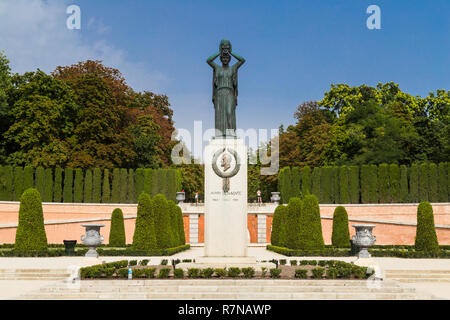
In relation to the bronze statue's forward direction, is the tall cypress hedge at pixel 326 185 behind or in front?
behind

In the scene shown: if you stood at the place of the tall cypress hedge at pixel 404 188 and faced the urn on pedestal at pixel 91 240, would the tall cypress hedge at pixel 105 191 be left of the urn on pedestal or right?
right

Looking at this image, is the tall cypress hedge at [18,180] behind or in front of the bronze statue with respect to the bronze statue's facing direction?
behind

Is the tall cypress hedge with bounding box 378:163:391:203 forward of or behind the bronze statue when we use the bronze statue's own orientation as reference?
behind

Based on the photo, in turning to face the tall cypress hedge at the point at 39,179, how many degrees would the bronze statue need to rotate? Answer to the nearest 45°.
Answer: approximately 135° to its right

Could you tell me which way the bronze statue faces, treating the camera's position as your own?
facing the viewer

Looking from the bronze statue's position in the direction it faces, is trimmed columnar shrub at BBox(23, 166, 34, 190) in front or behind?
behind

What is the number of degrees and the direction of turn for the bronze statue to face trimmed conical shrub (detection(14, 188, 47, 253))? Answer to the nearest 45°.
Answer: approximately 135° to its right

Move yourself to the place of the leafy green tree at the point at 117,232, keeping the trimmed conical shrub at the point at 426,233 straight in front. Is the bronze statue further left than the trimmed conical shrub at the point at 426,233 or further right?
right

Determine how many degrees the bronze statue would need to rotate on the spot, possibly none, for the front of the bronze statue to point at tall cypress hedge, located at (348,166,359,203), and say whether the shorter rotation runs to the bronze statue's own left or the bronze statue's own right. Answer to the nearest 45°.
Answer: approximately 180°

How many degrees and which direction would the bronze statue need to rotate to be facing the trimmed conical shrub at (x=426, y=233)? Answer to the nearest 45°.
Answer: approximately 135° to its left
